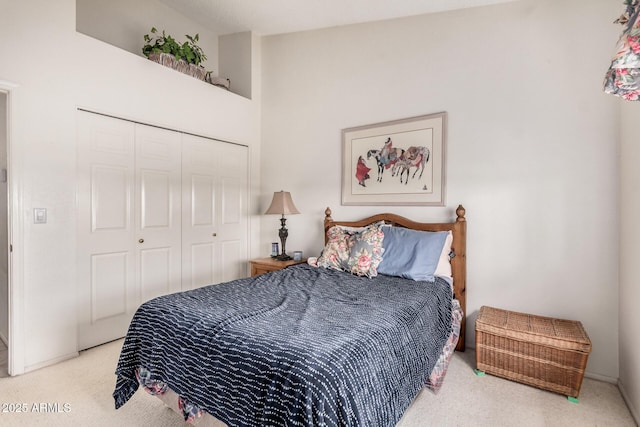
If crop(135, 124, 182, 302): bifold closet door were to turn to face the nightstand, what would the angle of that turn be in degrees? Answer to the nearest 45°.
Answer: approximately 45° to its left

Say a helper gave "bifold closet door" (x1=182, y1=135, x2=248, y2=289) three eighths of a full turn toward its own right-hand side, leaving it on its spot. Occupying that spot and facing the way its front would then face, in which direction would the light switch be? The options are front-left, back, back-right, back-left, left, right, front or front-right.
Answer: front-left

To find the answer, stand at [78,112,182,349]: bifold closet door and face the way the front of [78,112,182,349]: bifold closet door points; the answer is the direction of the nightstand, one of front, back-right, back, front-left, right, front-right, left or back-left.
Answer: front-left

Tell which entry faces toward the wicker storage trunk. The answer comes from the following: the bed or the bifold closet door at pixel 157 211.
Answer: the bifold closet door

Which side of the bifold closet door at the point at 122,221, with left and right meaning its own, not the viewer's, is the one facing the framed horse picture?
front

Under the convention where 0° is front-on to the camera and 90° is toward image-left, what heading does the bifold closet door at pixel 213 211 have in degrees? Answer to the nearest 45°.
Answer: approximately 315°

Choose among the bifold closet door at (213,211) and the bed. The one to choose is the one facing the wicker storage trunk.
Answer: the bifold closet door

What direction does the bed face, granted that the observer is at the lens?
facing the viewer and to the left of the viewer

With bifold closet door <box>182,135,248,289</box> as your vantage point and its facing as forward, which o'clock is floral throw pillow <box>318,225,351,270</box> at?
The floral throw pillow is roughly at 12 o'clock from the bifold closet door.

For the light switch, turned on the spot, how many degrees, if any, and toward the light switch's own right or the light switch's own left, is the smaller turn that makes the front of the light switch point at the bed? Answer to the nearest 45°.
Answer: approximately 45° to the light switch's own left

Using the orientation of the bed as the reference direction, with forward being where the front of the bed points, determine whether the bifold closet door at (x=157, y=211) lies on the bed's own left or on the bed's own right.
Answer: on the bed's own right

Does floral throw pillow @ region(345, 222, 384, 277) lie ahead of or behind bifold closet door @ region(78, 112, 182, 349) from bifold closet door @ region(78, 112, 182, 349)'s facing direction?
ahead
